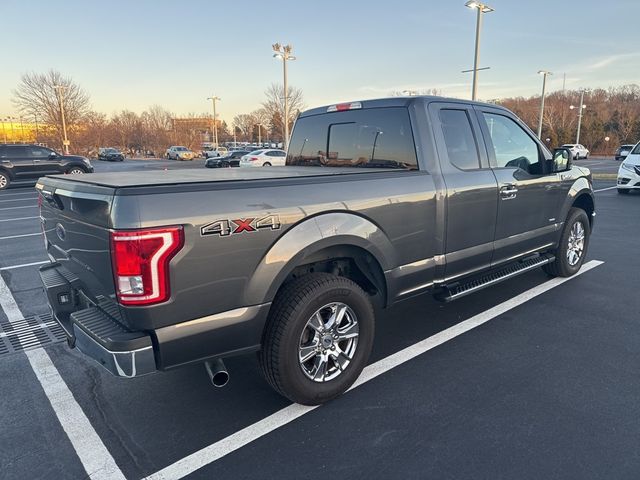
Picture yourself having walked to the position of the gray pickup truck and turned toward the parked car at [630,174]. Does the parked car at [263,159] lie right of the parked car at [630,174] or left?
left

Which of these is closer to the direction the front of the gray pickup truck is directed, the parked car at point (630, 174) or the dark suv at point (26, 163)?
the parked car

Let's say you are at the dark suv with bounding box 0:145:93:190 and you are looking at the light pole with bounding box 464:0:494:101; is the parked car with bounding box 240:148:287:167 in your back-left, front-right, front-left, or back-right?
front-left

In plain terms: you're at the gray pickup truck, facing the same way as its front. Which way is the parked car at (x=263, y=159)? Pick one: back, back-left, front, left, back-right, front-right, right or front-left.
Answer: front-left

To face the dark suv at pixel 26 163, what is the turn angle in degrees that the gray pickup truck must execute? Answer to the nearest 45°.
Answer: approximately 90° to its left

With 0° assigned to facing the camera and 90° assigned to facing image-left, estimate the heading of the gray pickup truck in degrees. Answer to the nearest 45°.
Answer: approximately 225°

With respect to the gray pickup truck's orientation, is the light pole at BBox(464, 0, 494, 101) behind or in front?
in front

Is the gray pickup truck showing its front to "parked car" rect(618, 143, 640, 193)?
yes
